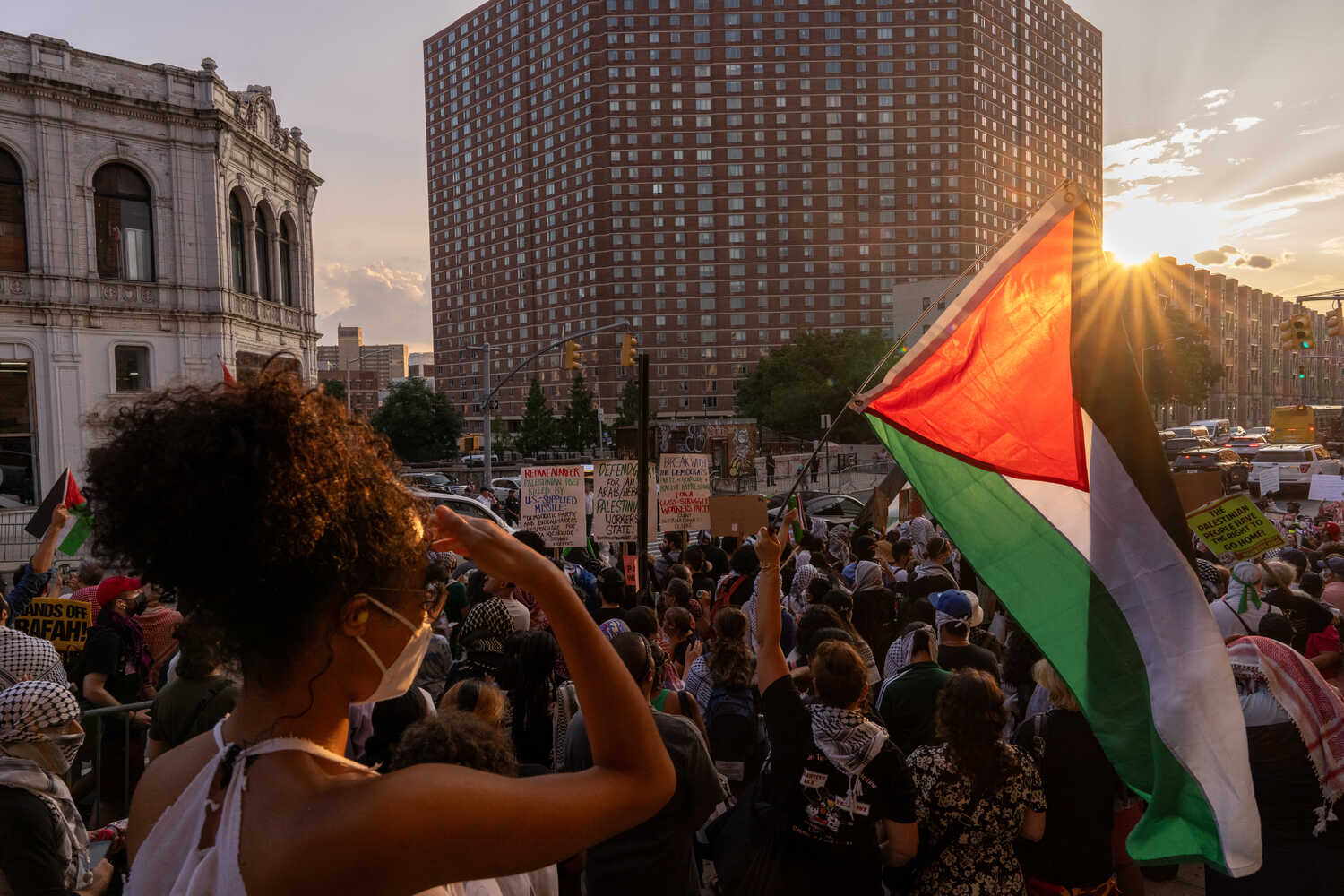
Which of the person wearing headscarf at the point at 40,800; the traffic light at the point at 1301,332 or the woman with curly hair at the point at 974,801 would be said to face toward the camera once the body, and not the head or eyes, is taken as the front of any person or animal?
the traffic light

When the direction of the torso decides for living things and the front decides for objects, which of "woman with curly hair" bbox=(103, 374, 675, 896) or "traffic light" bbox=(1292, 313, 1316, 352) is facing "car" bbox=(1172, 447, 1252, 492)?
the woman with curly hair

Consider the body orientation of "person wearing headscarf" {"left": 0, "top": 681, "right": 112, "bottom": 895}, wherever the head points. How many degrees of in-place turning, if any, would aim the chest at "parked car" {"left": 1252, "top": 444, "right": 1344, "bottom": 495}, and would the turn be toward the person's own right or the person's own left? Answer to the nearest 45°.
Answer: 0° — they already face it

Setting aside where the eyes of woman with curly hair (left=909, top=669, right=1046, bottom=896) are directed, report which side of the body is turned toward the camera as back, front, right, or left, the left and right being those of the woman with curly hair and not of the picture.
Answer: back

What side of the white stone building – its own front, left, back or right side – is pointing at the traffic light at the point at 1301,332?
front

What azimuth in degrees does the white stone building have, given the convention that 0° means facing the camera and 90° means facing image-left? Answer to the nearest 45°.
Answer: approximately 315°

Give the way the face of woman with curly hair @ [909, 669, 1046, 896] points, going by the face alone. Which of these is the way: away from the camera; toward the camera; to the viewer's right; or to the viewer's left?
away from the camera

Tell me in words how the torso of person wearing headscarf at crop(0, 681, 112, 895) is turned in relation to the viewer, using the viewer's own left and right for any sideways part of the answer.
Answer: facing to the right of the viewer

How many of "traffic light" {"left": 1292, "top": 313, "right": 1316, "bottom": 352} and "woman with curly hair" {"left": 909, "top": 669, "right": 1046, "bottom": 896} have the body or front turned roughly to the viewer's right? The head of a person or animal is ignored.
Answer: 0

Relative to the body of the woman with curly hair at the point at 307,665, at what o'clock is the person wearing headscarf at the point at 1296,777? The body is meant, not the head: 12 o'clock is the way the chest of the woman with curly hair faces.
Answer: The person wearing headscarf is roughly at 1 o'clock from the woman with curly hair.

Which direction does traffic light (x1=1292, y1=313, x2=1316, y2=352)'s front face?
toward the camera

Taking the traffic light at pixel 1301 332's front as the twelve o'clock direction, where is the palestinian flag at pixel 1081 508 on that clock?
The palestinian flag is roughly at 12 o'clock from the traffic light.

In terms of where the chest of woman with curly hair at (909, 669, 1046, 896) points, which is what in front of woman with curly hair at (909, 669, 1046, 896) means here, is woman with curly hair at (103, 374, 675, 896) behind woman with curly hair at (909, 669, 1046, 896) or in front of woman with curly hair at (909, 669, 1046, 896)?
behind

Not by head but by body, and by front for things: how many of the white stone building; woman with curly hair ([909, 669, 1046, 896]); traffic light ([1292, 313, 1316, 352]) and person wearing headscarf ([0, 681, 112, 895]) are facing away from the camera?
1

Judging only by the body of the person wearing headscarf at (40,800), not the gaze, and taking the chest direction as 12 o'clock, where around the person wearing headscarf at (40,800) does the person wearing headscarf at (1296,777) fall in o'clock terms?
the person wearing headscarf at (1296,777) is roughly at 1 o'clock from the person wearing headscarf at (40,800).

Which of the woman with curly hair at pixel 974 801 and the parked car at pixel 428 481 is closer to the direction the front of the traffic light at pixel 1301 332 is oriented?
the woman with curly hair

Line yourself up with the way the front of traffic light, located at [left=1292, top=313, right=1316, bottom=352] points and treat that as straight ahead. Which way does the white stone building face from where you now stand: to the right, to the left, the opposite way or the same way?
to the left

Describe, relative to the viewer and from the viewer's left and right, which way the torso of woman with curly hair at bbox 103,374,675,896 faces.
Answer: facing away from the viewer and to the right of the viewer

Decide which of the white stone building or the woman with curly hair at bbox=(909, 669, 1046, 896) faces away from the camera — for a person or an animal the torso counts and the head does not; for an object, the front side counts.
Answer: the woman with curly hair

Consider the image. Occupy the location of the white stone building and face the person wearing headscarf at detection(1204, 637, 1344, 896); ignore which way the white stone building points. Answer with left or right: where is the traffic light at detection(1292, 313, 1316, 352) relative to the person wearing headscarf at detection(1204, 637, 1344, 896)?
left

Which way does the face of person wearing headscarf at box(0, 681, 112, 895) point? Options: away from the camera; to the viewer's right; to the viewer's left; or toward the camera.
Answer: to the viewer's right
